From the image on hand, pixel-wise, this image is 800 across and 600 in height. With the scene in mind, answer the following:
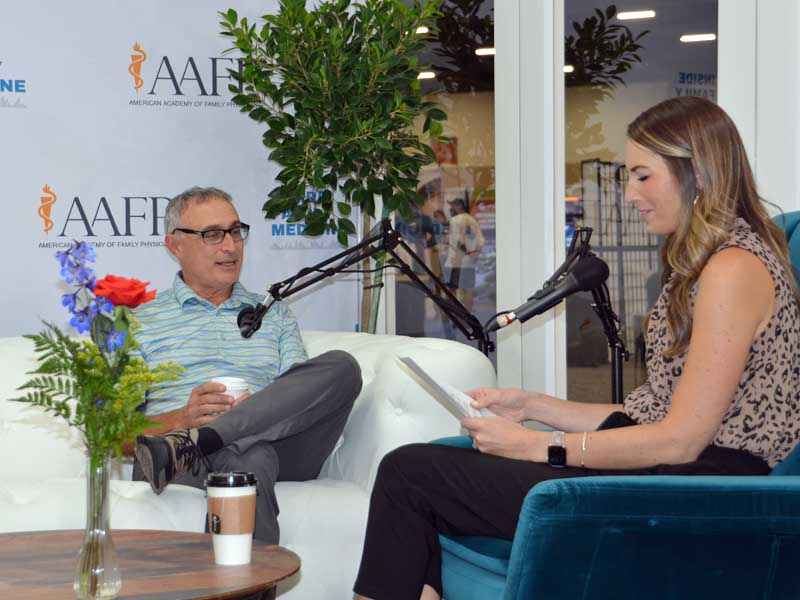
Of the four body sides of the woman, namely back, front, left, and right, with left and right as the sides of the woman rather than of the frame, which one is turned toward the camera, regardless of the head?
left

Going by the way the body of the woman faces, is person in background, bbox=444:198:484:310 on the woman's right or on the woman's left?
on the woman's right

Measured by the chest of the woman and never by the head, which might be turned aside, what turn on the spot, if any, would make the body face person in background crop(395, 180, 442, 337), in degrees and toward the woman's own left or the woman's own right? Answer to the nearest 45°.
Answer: approximately 90° to the woman's own right

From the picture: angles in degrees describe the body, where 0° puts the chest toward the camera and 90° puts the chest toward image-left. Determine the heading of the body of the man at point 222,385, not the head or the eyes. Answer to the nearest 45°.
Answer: approximately 315°

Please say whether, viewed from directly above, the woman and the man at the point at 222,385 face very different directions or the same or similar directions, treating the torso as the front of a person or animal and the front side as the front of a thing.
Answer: very different directions

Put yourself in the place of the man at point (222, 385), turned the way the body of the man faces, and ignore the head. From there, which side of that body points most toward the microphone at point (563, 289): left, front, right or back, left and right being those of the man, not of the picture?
front

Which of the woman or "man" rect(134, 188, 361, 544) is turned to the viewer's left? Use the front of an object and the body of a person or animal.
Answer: the woman

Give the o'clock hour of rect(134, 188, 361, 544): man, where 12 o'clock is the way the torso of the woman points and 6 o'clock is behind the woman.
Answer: The man is roughly at 1 o'clock from the woman.

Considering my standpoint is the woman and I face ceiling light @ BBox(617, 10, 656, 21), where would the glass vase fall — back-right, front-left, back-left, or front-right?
back-left

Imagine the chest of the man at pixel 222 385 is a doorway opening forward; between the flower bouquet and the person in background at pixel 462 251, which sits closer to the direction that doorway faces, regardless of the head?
the flower bouquet

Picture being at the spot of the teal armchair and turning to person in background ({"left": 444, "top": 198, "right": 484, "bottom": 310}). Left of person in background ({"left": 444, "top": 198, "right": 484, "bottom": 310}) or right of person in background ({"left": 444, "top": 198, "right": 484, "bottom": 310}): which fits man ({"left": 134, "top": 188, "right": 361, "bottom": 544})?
left

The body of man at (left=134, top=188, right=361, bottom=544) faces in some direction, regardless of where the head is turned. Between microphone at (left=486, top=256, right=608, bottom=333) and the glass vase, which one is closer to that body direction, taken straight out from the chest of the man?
the microphone

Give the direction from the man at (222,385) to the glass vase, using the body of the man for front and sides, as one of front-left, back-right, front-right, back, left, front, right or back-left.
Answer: front-right

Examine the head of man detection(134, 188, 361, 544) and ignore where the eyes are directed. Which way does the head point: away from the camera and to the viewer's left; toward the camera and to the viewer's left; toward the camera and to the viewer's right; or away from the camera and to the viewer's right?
toward the camera and to the viewer's right

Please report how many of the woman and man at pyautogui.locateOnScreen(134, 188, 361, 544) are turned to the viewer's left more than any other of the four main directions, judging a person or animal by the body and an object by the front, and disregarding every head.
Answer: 1

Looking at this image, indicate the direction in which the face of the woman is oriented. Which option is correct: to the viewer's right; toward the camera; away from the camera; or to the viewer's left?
to the viewer's left
